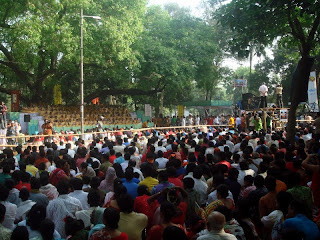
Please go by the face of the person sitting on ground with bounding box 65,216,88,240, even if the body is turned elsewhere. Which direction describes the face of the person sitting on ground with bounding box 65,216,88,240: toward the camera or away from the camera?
away from the camera

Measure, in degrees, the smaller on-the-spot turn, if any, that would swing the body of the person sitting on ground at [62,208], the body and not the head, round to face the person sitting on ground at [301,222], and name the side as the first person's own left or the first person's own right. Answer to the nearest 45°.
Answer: approximately 135° to the first person's own right

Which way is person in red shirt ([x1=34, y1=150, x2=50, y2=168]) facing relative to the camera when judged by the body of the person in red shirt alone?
away from the camera

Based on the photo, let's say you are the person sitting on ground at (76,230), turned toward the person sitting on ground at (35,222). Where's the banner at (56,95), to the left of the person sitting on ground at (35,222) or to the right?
right

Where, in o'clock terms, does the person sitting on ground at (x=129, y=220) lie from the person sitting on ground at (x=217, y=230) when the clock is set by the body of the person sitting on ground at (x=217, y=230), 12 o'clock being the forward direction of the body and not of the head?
the person sitting on ground at (x=129, y=220) is roughly at 10 o'clock from the person sitting on ground at (x=217, y=230).

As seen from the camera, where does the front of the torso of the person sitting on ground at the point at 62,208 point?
away from the camera

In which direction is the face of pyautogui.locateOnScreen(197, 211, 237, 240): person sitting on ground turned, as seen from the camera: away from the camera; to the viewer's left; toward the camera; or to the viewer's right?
away from the camera

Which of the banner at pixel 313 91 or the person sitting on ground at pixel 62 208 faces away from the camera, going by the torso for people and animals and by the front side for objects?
the person sitting on ground

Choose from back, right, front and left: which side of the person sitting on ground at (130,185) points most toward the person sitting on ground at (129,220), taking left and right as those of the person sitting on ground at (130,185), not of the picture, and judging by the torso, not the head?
back

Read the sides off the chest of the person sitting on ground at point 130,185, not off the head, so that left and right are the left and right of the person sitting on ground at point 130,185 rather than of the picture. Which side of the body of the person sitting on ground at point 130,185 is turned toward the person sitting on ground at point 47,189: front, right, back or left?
left

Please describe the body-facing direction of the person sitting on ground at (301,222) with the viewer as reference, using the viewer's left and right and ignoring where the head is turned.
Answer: facing away from the viewer and to the left of the viewer

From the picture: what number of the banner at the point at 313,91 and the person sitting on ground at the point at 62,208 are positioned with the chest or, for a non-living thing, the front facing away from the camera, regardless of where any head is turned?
1

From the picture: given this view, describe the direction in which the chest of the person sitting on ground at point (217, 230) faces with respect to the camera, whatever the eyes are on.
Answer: away from the camera

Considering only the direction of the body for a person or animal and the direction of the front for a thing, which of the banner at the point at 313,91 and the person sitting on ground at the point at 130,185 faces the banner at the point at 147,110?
the person sitting on ground

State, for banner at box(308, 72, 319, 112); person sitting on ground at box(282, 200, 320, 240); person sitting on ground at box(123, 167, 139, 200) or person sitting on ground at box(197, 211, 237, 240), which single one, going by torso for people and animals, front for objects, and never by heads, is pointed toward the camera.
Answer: the banner
